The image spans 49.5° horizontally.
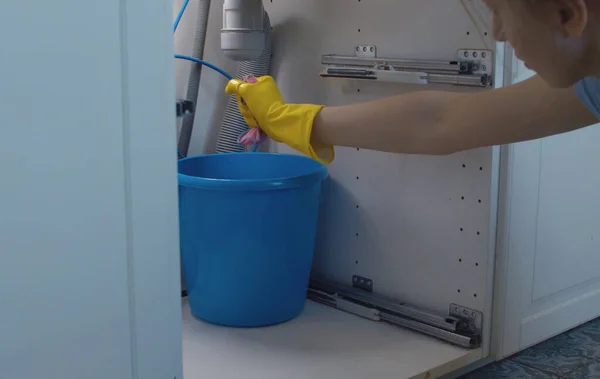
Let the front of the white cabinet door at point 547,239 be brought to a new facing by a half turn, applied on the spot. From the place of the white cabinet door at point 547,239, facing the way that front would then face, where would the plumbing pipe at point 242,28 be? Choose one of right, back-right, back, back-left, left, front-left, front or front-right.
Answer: front-left

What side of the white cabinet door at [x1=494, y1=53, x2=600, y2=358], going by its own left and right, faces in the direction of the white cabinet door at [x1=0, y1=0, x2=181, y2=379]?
right

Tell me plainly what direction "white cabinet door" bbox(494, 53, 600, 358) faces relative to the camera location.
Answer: facing the viewer and to the right of the viewer

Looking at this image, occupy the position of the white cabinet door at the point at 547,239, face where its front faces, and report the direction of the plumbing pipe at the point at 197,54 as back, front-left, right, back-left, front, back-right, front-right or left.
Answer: back-right

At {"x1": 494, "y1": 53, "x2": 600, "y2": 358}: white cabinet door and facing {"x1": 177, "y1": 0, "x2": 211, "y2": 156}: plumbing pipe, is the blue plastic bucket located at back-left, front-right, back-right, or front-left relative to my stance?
front-left

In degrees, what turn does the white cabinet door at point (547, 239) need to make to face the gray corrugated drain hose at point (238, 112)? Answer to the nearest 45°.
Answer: approximately 135° to its right

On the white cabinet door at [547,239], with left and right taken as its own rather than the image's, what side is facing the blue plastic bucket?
right
